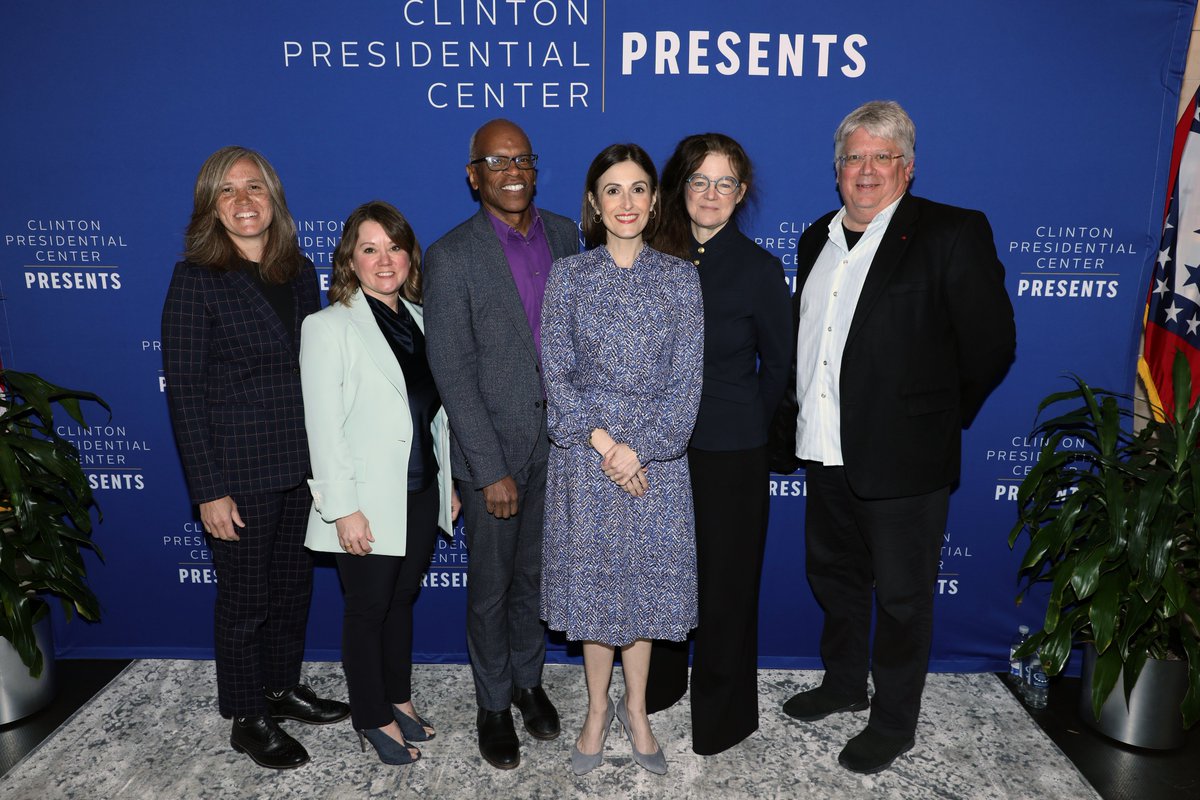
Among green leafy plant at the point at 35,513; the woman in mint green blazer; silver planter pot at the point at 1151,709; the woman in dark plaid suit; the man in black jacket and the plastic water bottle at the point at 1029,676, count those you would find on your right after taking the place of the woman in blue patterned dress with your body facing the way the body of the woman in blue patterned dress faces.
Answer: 3

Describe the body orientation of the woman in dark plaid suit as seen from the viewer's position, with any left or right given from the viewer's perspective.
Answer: facing the viewer and to the right of the viewer

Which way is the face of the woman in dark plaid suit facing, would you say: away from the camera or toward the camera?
toward the camera

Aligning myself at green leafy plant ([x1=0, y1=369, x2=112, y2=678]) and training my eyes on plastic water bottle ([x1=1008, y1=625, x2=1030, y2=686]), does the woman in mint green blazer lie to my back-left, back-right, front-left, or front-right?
front-right

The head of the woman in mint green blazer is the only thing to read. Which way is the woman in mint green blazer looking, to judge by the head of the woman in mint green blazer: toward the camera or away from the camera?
toward the camera

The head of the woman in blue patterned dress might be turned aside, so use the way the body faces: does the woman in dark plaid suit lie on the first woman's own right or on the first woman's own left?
on the first woman's own right

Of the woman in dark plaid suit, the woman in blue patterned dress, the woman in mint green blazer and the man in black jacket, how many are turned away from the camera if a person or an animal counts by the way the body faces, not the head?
0

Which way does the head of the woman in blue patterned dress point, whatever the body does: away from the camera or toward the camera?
toward the camera

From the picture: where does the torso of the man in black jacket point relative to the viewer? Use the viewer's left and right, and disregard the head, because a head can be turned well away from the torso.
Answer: facing the viewer and to the left of the viewer

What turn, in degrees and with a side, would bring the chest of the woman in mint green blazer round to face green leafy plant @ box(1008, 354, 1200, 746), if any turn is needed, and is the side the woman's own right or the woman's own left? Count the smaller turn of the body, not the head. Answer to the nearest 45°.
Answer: approximately 45° to the woman's own left

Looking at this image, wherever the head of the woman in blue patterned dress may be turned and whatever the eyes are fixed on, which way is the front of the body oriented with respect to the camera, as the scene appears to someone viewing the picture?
toward the camera

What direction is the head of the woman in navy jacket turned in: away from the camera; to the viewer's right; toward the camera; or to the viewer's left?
toward the camera

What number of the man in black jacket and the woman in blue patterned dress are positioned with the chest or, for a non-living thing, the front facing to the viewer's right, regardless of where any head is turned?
0

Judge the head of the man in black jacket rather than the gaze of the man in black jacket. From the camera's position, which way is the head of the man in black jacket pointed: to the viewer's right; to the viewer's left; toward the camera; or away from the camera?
toward the camera
